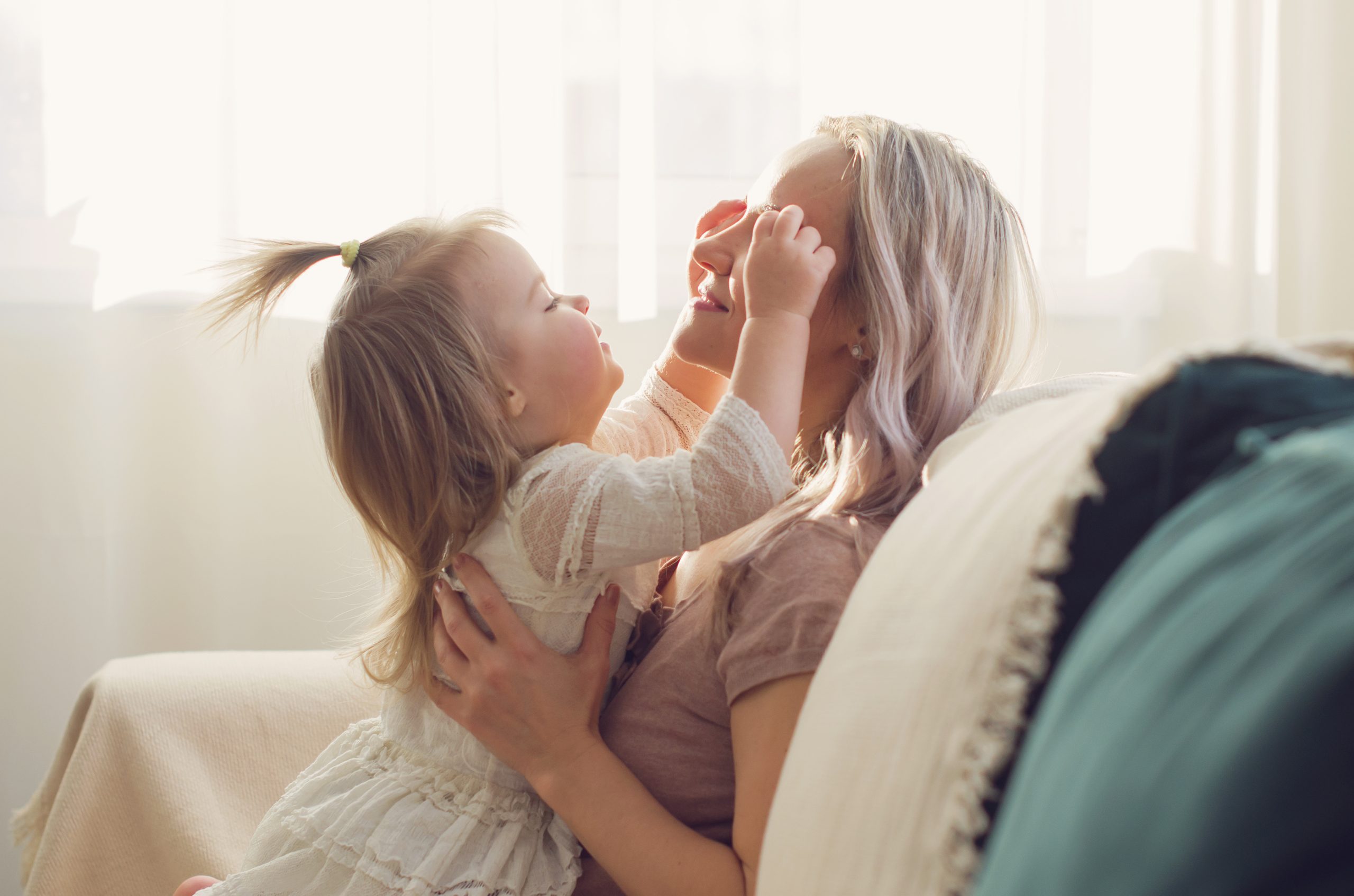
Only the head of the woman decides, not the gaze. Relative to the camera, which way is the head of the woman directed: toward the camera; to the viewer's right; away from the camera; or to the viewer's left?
to the viewer's left

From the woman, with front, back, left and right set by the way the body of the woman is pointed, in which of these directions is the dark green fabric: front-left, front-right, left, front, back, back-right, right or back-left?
left

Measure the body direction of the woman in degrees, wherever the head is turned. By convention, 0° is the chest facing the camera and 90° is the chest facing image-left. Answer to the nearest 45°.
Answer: approximately 90°

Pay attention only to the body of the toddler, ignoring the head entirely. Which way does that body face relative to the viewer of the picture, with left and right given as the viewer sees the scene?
facing to the right of the viewer

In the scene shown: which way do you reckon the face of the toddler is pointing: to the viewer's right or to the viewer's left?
to the viewer's right
